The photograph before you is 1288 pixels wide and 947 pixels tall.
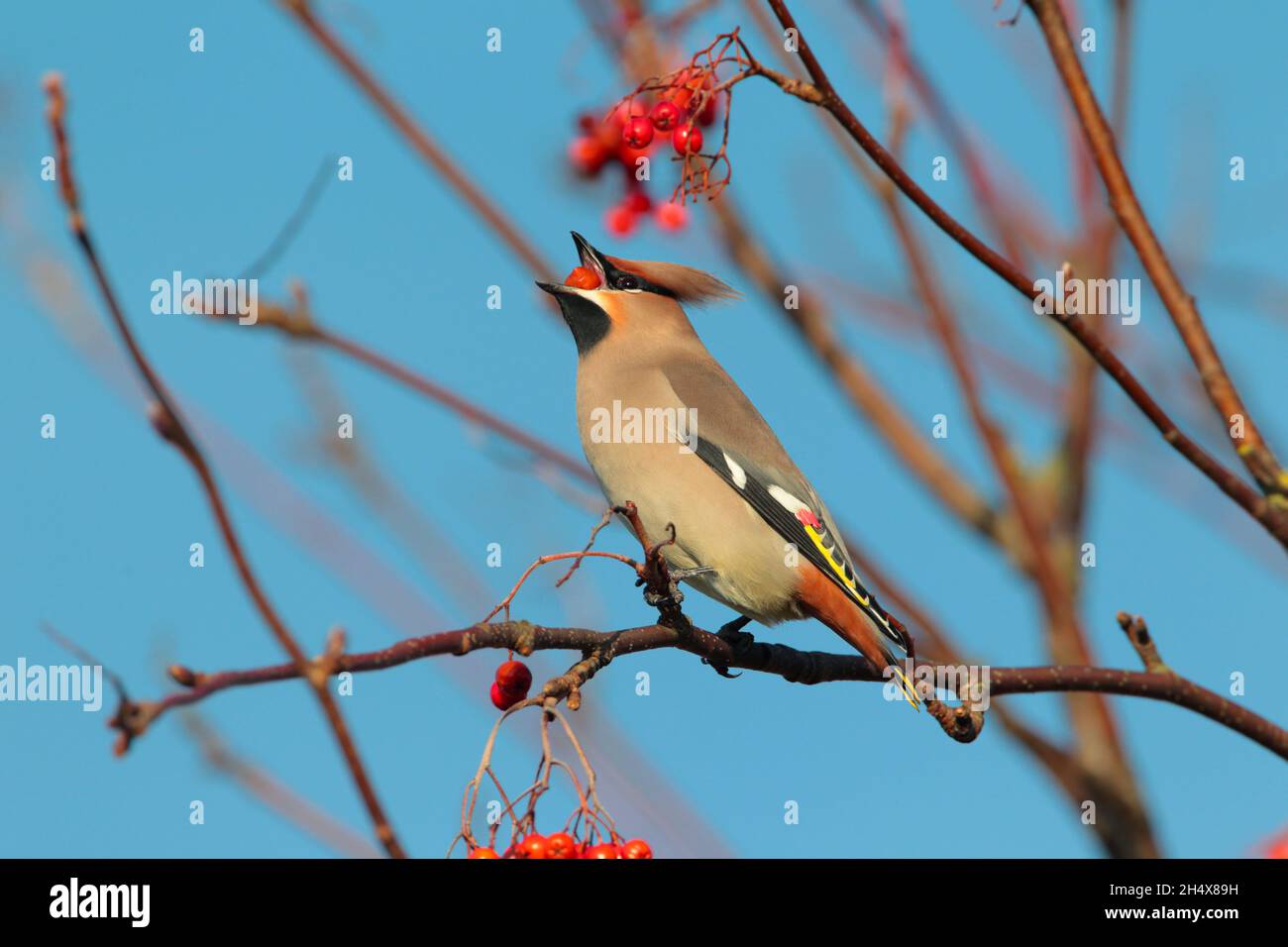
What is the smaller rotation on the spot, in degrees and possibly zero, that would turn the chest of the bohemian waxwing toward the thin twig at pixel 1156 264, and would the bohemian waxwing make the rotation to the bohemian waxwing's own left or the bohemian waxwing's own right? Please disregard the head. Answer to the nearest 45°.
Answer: approximately 135° to the bohemian waxwing's own left

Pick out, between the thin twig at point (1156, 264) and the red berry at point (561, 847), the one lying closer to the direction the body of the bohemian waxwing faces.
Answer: the red berry

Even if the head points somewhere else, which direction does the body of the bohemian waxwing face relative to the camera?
to the viewer's left
